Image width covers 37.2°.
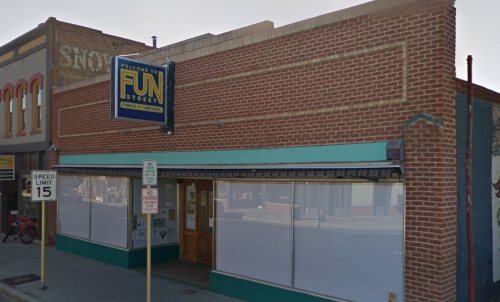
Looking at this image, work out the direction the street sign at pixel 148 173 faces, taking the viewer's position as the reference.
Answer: facing the viewer

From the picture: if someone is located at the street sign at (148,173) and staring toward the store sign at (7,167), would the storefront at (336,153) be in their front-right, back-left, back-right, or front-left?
back-right

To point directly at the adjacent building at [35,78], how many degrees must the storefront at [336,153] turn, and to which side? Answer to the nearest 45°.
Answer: approximately 90° to its right

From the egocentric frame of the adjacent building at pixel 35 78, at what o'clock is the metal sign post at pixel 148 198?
The metal sign post is roughly at 10 o'clock from the adjacent building.

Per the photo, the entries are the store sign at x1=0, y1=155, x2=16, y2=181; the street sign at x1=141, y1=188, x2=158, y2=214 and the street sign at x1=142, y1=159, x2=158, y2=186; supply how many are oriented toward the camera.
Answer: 3

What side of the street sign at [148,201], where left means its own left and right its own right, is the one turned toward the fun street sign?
back

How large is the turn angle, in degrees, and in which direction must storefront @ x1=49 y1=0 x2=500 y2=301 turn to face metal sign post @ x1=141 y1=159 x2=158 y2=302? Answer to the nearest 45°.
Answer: approximately 45° to its right

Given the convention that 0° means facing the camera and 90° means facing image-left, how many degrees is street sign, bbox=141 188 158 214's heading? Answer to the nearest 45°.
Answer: approximately 0°
